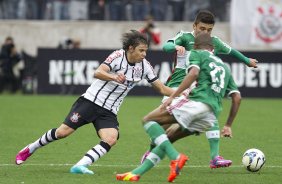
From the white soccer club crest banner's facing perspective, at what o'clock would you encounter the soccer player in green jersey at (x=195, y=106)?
The soccer player in green jersey is roughly at 12 o'clock from the white soccer club crest banner.

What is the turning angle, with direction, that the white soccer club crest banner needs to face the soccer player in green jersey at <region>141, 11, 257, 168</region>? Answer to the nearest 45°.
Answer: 0° — it already faces them

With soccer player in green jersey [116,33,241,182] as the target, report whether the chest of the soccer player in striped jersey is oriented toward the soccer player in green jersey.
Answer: yes

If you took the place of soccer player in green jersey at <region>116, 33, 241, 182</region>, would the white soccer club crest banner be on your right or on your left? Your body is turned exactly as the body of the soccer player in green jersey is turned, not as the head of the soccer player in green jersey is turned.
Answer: on your right

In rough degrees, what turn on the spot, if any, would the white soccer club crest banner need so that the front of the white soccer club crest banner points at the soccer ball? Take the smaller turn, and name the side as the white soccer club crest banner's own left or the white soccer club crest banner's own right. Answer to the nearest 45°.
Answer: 0° — it already faces it

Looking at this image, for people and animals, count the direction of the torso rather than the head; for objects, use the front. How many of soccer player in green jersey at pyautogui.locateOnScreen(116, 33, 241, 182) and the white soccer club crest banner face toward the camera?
1

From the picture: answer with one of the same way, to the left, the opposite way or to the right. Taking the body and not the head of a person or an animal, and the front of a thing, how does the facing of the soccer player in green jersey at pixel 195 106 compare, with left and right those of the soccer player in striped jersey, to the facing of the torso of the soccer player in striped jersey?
the opposite way

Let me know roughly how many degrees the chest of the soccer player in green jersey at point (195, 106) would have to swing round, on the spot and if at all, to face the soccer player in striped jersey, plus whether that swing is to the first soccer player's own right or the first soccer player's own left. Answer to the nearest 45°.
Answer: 0° — they already face them

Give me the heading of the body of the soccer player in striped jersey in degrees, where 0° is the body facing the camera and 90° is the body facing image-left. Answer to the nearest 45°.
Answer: approximately 315°

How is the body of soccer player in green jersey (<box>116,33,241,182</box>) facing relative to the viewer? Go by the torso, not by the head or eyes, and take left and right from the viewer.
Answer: facing away from the viewer and to the left of the viewer
